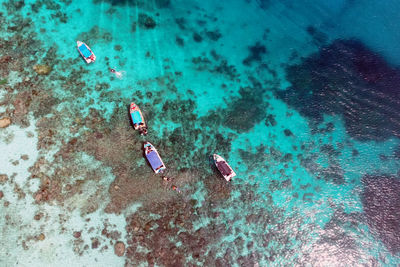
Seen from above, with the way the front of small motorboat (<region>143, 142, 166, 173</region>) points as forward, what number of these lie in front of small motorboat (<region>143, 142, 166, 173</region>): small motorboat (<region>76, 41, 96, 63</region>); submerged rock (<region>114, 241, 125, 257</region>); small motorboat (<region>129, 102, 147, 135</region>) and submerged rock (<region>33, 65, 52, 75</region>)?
3

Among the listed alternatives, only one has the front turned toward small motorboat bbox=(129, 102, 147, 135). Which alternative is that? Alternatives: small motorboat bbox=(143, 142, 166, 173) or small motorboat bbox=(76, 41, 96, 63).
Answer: small motorboat bbox=(143, 142, 166, 173)

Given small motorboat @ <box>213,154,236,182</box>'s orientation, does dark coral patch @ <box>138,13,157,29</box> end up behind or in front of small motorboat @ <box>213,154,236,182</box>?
in front

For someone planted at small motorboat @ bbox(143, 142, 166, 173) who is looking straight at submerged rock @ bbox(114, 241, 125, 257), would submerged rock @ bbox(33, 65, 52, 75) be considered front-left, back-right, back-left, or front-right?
back-right

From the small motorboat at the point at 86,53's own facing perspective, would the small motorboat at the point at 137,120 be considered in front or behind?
behind

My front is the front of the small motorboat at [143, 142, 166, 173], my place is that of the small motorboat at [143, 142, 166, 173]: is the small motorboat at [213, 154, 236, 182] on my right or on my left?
on my right

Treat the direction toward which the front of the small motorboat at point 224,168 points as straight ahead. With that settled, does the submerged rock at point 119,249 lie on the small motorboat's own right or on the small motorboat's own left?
on the small motorboat's own left

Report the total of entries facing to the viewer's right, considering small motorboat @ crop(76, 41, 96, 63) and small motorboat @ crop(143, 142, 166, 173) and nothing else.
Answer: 0

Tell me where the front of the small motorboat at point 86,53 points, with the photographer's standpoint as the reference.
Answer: facing away from the viewer and to the left of the viewer

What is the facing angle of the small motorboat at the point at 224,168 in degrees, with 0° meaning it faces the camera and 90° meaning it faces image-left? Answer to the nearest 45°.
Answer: approximately 135°

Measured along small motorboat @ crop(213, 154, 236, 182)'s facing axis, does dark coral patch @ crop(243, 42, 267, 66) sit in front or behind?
in front

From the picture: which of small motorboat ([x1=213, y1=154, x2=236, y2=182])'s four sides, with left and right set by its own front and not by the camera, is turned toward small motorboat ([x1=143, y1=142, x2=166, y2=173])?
left

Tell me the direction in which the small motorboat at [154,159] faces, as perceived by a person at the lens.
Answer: facing away from the viewer and to the left of the viewer

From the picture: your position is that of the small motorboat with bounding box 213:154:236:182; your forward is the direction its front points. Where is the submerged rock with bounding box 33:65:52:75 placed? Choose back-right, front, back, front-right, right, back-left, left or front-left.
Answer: front-left

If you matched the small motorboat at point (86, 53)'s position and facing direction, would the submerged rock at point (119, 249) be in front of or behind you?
behind

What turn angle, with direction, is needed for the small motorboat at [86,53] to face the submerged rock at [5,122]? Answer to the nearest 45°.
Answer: approximately 90° to its left
